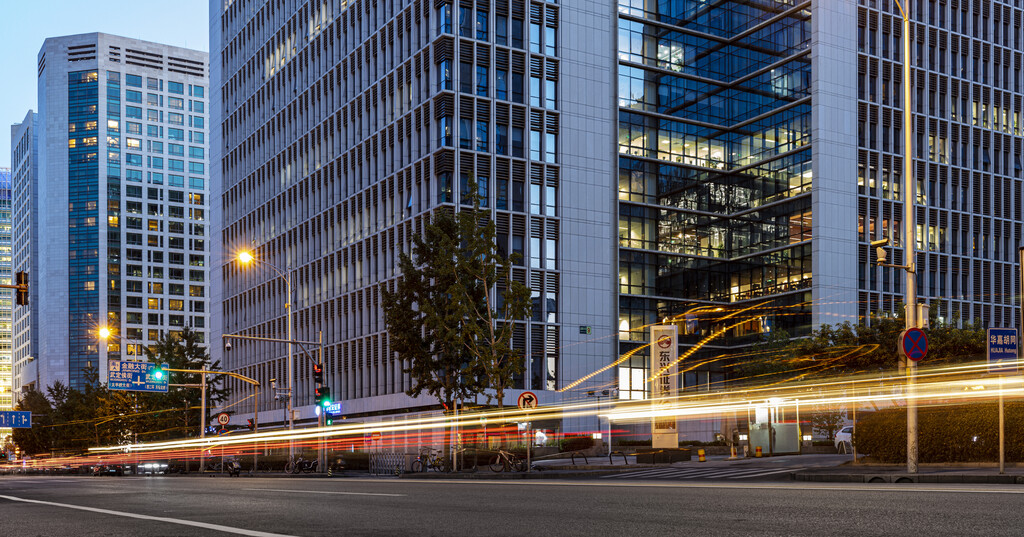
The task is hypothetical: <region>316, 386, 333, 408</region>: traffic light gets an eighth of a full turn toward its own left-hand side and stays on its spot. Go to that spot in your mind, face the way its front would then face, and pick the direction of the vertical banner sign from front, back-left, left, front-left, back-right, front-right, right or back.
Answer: front-left

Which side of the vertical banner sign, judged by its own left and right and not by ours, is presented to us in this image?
front

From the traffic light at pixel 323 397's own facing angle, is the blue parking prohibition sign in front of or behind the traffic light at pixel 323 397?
in front

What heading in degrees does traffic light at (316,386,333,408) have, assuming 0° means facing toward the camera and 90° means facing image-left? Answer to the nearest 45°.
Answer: approximately 0°

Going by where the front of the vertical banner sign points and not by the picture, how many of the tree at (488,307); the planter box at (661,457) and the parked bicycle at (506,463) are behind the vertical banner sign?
0

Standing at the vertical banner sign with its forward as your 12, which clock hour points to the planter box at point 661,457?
The planter box is roughly at 12 o'clock from the vertical banner sign.

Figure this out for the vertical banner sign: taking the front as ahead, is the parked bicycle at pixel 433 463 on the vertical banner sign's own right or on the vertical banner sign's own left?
on the vertical banner sign's own right
